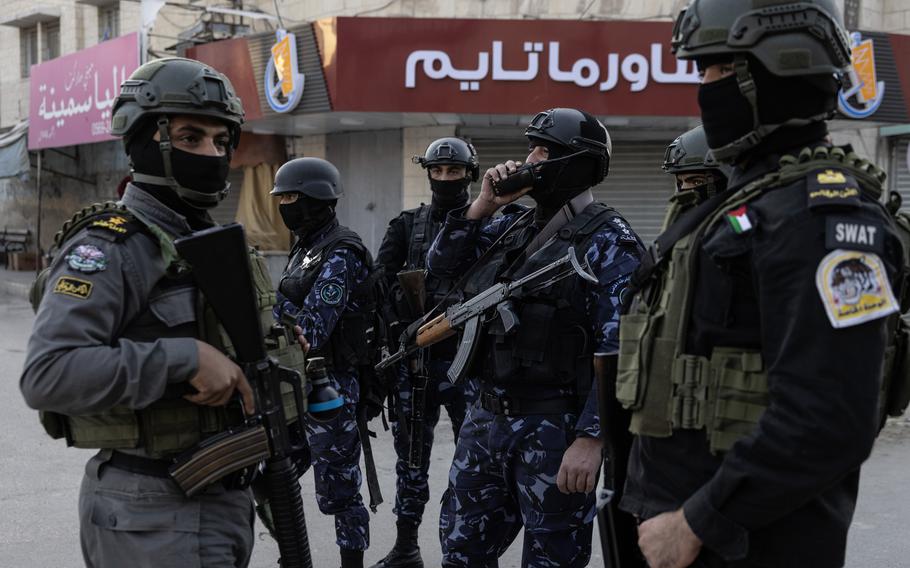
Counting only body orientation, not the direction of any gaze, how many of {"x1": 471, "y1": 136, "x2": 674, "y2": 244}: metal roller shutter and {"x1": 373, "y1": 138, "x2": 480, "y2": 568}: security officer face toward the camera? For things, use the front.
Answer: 2

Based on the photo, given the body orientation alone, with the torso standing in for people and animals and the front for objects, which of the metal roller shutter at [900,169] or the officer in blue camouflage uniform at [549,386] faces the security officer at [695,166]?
the metal roller shutter

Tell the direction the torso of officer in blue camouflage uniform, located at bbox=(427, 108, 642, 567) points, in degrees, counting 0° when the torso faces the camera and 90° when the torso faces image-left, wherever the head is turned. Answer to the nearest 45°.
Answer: approximately 45°

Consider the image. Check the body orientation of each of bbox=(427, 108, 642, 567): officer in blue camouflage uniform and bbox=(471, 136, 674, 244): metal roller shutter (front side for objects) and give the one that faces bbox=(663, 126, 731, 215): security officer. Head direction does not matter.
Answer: the metal roller shutter

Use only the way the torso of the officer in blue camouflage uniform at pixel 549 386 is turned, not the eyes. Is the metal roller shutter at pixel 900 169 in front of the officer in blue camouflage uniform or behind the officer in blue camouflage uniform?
behind

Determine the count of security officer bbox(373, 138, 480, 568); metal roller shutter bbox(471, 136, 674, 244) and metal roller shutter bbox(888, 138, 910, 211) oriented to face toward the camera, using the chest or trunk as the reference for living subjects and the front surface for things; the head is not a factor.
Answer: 3

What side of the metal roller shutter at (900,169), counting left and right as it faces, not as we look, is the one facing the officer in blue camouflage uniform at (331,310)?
front

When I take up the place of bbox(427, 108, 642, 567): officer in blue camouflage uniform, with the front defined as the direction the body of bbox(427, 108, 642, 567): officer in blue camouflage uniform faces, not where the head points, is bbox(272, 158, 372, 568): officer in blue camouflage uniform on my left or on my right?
on my right

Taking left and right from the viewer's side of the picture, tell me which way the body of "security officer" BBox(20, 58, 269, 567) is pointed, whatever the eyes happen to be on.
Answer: facing the viewer and to the right of the viewer

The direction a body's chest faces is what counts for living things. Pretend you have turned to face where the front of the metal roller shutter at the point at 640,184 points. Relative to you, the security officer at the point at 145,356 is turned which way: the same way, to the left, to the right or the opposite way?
to the left

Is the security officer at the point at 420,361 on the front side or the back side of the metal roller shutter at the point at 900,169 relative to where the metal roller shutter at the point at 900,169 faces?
on the front side

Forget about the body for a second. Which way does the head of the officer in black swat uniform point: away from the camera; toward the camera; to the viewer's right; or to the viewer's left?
to the viewer's left
